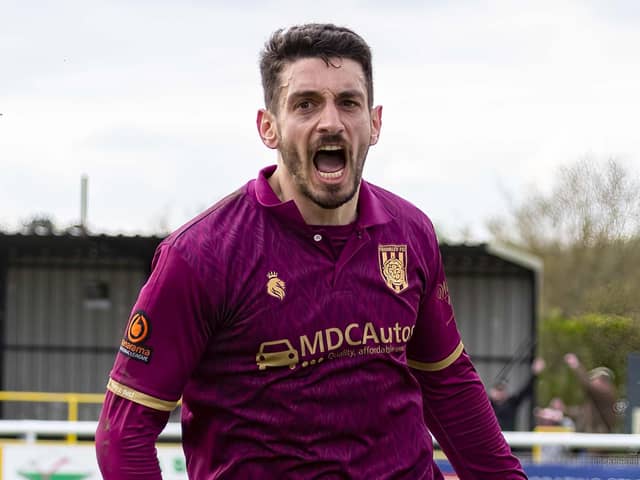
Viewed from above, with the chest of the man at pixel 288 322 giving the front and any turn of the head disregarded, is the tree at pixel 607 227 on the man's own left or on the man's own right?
on the man's own left

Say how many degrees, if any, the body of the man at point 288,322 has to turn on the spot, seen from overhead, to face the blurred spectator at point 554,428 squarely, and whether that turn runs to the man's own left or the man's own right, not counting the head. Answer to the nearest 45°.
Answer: approximately 135° to the man's own left

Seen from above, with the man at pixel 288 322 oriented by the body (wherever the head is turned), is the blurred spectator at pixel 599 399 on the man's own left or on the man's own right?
on the man's own left

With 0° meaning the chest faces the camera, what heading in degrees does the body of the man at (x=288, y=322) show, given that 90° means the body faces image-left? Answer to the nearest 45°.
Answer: approximately 315°
